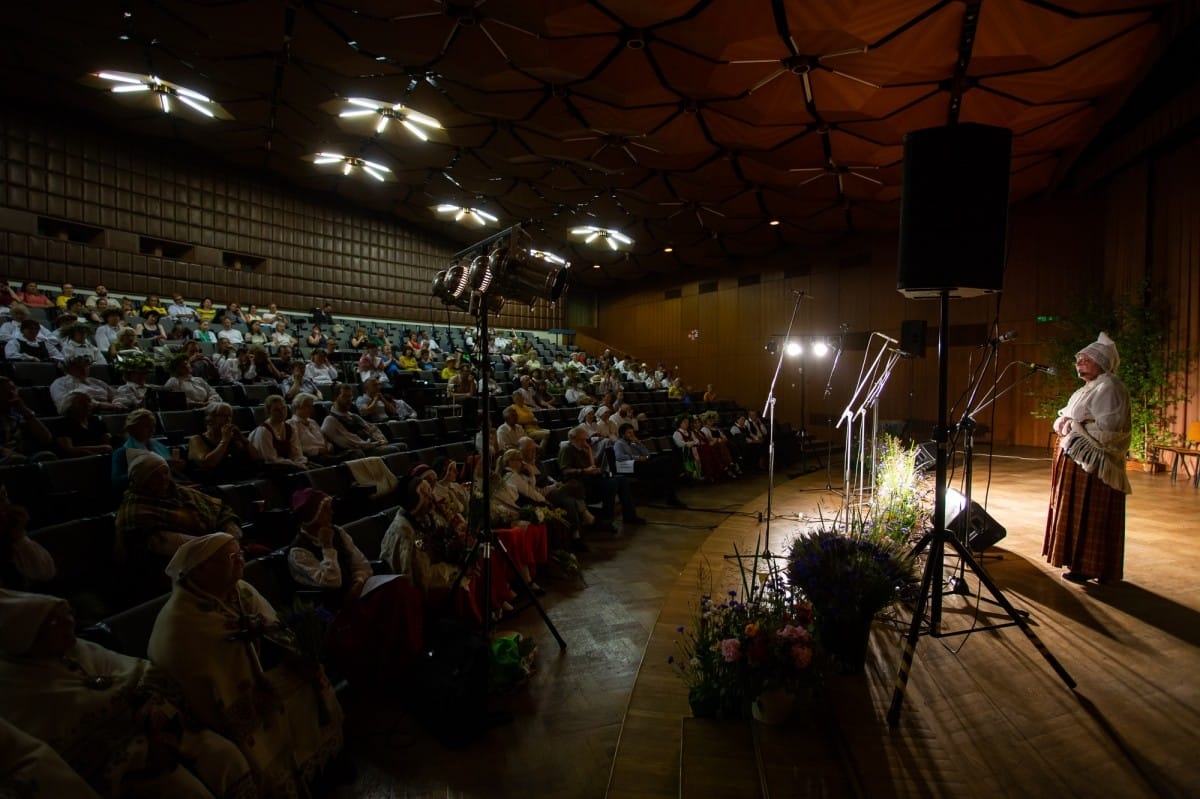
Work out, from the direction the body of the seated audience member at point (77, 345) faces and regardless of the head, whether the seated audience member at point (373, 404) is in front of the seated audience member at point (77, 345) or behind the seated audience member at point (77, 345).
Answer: in front

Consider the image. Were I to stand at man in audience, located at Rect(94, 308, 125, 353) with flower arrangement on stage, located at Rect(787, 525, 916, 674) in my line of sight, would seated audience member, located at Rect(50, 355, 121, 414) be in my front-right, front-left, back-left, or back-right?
front-right

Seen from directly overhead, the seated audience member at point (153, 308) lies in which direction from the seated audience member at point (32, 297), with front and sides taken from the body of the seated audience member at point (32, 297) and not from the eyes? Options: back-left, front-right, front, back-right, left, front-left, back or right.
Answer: front-left

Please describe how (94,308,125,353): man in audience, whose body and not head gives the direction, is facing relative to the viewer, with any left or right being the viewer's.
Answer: facing the viewer and to the right of the viewer

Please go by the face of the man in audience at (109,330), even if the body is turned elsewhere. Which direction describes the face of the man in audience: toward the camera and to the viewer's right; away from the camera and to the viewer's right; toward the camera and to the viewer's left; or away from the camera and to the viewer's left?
toward the camera and to the viewer's right

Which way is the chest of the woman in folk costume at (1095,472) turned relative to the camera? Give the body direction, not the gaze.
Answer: to the viewer's left

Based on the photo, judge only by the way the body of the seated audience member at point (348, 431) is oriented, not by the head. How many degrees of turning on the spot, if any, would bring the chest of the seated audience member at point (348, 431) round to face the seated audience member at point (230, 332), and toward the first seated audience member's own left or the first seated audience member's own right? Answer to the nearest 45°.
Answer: approximately 135° to the first seated audience member's own left

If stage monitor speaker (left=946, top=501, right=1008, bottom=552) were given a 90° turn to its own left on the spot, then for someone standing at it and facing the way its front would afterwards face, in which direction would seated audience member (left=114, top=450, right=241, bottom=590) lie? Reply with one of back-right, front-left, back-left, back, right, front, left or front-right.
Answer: back-left

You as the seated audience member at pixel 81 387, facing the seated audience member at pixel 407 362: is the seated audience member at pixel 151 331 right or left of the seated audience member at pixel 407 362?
left

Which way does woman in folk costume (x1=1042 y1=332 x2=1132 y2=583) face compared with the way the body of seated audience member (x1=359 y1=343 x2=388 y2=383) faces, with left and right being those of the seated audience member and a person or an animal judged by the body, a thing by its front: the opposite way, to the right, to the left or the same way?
the opposite way

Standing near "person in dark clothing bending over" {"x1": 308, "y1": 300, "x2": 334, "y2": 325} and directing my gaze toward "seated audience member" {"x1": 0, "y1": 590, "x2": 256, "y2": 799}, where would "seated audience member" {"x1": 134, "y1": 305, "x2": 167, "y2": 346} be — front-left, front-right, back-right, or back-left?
front-right

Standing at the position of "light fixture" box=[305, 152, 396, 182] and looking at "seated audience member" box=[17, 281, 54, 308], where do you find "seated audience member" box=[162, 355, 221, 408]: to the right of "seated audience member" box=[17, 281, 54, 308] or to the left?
left

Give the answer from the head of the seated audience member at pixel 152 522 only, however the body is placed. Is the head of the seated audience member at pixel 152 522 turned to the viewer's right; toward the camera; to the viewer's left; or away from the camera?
to the viewer's right

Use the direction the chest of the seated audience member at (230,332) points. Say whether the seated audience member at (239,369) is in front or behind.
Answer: in front

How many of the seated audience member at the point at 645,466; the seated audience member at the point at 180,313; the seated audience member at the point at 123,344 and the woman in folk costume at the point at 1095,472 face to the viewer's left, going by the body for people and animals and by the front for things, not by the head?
1
